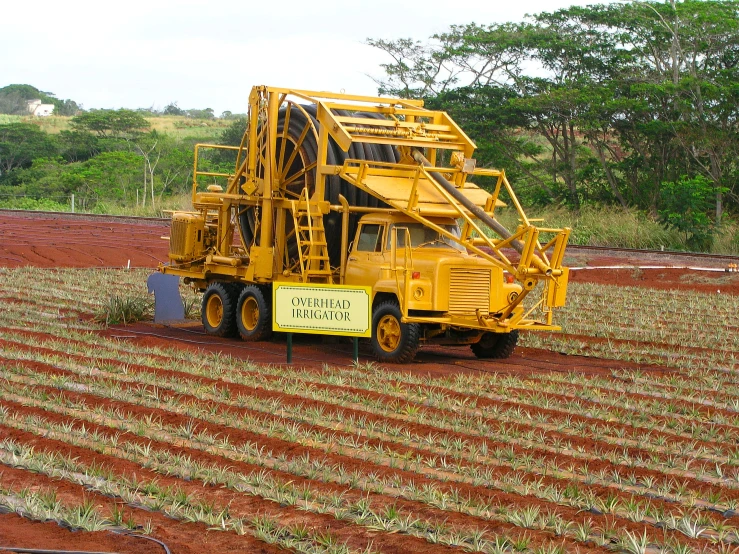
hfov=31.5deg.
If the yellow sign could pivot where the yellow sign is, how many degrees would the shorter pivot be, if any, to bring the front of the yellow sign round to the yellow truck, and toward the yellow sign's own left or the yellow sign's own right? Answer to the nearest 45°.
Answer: approximately 180°

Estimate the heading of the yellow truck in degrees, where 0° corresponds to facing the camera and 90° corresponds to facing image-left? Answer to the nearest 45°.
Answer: approximately 315°

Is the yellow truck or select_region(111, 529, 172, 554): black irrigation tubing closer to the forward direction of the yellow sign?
the black irrigation tubing

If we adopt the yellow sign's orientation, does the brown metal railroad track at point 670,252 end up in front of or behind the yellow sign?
behind

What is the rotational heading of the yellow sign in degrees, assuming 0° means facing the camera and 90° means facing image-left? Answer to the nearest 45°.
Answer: approximately 0°

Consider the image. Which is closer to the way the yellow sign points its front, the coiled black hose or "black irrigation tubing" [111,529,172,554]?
the black irrigation tubing

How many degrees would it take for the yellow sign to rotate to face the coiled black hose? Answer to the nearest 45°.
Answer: approximately 180°

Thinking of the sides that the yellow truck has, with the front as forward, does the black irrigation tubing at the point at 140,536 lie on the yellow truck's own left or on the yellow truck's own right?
on the yellow truck's own right

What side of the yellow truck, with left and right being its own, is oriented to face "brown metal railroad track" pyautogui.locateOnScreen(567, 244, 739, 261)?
left
